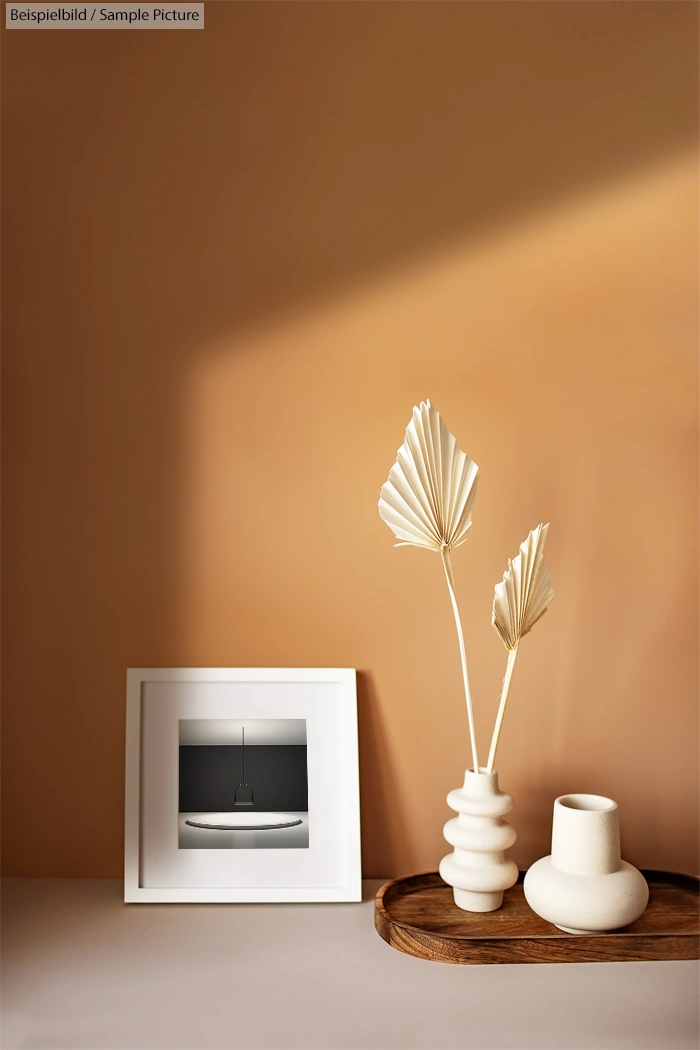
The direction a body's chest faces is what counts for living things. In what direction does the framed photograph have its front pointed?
toward the camera
